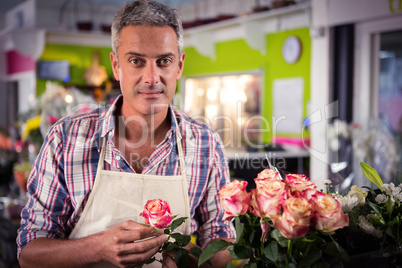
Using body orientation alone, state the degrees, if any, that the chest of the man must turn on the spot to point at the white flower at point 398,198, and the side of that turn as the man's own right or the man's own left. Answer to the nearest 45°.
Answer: approximately 45° to the man's own left

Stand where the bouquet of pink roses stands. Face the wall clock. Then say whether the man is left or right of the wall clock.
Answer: left

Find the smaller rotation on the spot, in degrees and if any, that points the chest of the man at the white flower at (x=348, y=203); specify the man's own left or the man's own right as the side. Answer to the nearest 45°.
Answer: approximately 45° to the man's own left

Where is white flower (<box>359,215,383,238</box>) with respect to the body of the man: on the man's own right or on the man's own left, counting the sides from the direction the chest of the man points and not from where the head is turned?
on the man's own left

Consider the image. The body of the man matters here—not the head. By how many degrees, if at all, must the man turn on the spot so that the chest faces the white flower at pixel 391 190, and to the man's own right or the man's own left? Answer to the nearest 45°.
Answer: approximately 45° to the man's own left

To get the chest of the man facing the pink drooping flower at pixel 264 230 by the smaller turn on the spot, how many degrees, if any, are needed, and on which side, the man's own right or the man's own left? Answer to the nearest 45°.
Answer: approximately 45° to the man's own left

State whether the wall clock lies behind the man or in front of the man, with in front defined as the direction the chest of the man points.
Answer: behind

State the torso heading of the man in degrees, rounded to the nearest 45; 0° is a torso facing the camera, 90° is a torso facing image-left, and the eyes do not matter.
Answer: approximately 0°
